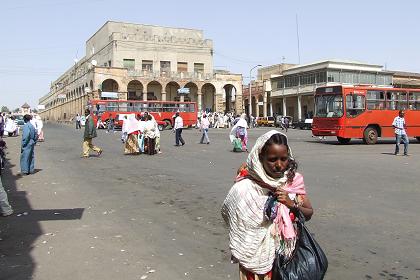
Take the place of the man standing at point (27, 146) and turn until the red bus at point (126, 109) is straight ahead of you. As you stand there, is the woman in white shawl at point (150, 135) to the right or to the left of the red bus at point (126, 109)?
right

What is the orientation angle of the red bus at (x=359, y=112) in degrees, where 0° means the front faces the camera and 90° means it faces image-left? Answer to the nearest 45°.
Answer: approximately 45°

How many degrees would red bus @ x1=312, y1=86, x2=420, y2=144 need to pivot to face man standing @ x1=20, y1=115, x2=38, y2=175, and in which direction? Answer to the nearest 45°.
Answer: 0° — it already faces them

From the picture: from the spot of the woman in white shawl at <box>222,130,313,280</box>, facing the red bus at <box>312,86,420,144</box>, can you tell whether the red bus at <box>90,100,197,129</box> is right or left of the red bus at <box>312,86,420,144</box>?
left

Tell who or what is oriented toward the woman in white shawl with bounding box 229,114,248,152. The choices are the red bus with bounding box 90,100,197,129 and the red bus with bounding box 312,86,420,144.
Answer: the red bus with bounding box 312,86,420,144

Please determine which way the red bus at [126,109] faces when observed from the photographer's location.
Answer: facing to the left of the viewer

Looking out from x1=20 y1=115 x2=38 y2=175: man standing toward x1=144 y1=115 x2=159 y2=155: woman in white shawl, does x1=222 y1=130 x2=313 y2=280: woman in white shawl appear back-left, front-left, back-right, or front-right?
back-right

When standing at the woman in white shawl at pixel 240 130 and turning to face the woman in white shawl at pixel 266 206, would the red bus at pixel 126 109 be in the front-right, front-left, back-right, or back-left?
back-right

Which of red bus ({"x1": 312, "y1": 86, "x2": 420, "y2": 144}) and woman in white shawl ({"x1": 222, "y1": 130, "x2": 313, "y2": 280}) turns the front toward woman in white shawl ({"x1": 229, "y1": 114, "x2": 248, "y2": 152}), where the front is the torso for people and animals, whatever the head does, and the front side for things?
the red bus

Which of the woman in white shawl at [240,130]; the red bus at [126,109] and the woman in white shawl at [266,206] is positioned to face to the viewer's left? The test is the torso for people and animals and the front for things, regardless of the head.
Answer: the red bus
